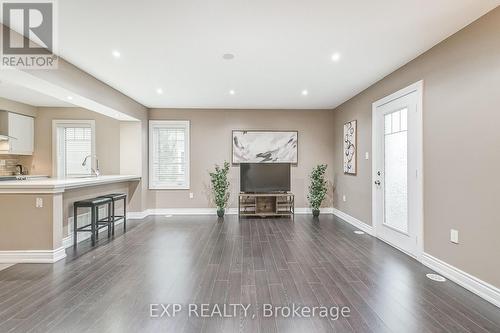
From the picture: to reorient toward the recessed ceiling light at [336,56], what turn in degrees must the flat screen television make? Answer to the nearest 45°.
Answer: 0° — it already faces it

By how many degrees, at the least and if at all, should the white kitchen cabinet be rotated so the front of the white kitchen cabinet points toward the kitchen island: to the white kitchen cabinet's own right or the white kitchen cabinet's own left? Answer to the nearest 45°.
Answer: approximately 45° to the white kitchen cabinet's own right

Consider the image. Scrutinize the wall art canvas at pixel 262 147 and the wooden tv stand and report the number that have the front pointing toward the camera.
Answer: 2

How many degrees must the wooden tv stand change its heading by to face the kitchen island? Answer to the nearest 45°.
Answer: approximately 45° to its right

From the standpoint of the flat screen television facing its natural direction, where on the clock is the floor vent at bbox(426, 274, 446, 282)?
The floor vent is roughly at 11 o'clock from the flat screen television.

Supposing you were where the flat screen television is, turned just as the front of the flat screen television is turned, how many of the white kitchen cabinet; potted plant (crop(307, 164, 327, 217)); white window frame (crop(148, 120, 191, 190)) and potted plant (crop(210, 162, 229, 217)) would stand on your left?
1

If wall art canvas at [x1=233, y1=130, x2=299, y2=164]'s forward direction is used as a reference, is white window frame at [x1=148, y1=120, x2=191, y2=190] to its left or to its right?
on its right

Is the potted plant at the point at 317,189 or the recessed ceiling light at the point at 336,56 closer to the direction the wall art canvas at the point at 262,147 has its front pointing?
the recessed ceiling light

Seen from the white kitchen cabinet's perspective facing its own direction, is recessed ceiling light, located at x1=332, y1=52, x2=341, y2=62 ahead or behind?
ahead

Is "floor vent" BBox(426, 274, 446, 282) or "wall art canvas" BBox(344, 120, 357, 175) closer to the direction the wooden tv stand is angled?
the floor vent

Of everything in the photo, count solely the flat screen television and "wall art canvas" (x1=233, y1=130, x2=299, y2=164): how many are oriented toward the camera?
2
